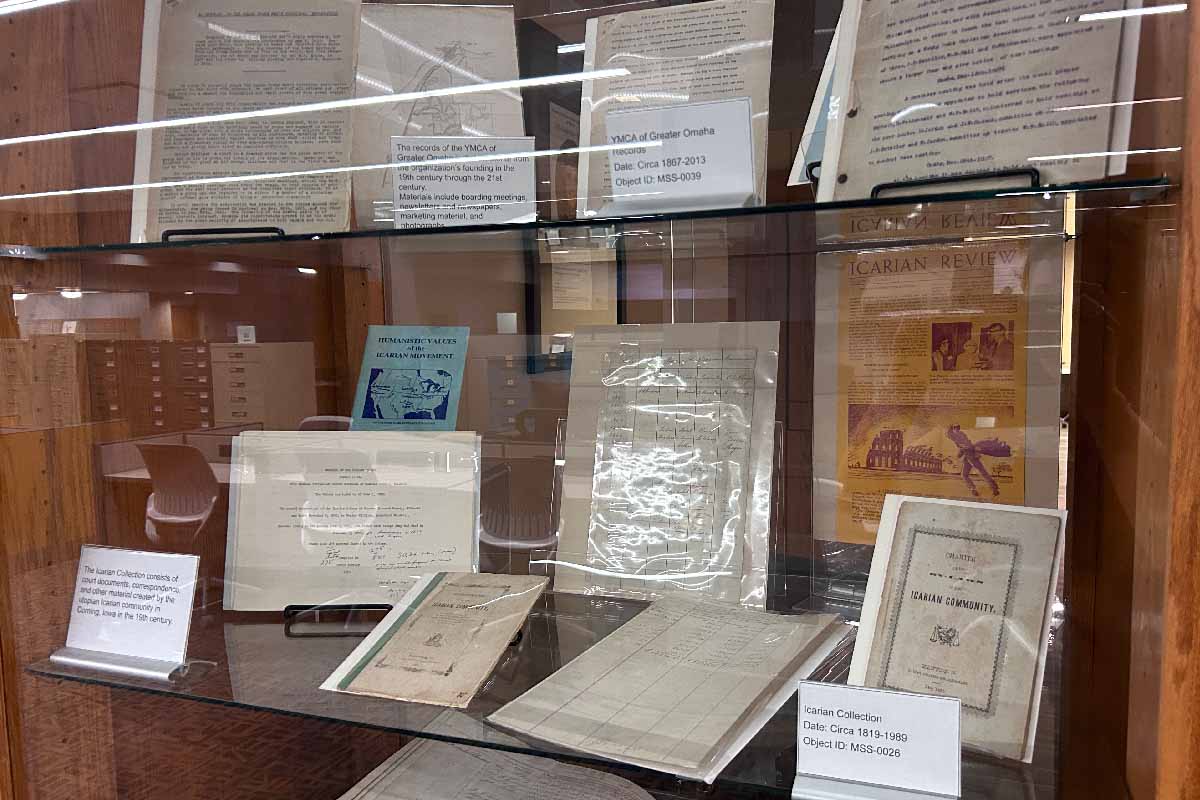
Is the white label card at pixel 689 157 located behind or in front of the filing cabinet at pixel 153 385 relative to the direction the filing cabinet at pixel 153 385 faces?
in front

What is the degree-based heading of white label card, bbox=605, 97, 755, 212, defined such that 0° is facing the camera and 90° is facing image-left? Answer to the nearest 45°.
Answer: approximately 0°

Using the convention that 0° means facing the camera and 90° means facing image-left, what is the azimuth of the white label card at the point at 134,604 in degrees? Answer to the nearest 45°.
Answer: approximately 0°

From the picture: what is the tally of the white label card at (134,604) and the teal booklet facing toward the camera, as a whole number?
2
